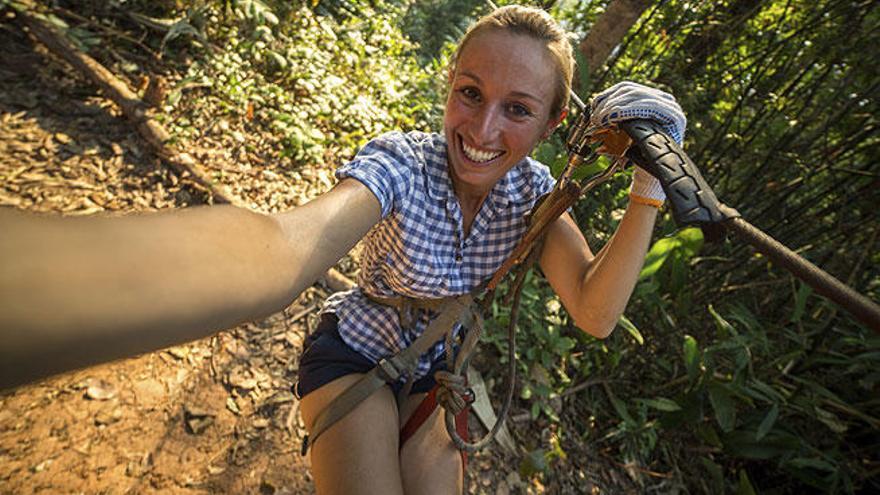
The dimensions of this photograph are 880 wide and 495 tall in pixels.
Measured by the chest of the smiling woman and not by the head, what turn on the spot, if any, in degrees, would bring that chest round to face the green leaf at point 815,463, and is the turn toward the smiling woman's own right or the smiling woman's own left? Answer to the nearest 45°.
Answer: approximately 90° to the smiling woman's own left

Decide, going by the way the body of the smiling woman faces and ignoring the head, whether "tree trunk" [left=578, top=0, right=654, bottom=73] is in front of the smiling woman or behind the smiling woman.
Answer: behind

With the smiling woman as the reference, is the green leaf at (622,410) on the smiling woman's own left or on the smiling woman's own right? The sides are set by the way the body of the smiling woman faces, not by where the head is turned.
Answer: on the smiling woman's own left

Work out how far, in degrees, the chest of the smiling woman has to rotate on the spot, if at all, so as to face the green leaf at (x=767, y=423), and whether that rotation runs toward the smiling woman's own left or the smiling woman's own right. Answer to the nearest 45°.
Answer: approximately 90° to the smiling woman's own left

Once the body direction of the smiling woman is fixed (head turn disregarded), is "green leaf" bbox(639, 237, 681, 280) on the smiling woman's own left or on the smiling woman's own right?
on the smiling woman's own left

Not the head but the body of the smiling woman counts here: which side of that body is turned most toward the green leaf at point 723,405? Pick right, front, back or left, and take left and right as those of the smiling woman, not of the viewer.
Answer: left

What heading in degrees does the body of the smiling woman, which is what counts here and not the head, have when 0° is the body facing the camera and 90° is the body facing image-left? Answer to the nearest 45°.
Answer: approximately 0°
